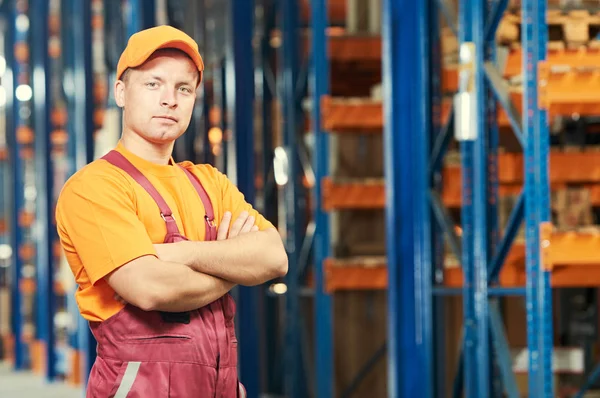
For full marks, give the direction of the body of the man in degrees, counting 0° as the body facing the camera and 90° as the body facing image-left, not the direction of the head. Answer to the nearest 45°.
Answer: approximately 315°
